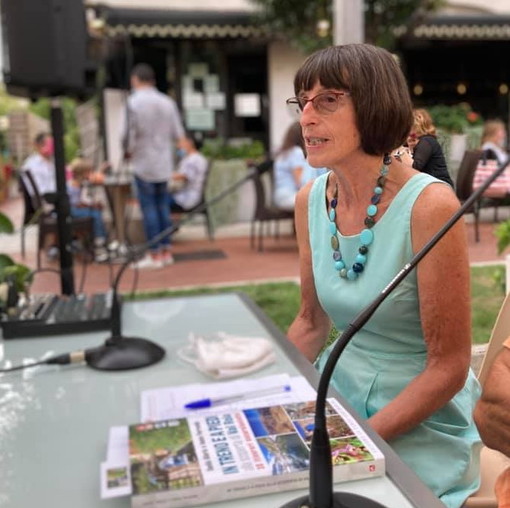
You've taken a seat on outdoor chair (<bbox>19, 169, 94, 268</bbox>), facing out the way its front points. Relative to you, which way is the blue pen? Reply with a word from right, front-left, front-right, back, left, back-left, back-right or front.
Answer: right

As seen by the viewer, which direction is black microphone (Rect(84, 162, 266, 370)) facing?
to the viewer's right

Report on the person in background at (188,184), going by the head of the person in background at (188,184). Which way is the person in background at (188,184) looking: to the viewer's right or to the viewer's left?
to the viewer's left

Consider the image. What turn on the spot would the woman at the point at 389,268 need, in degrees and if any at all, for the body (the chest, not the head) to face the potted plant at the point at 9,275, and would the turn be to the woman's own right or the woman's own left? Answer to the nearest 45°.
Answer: approximately 90° to the woman's own right

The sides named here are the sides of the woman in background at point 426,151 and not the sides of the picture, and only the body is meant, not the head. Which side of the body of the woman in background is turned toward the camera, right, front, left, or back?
left

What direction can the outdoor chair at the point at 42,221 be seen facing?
to the viewer's right

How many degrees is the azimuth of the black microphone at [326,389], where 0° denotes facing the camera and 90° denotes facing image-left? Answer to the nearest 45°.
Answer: approximately 270°

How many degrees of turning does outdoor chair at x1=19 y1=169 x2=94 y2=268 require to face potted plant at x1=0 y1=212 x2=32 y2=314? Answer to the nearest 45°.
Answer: approximately 90° to its right

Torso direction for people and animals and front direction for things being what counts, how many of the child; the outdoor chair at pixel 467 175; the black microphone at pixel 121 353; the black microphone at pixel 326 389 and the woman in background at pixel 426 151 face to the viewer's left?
1

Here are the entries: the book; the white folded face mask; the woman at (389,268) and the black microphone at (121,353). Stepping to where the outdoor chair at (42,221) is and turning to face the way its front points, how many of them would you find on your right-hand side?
4
